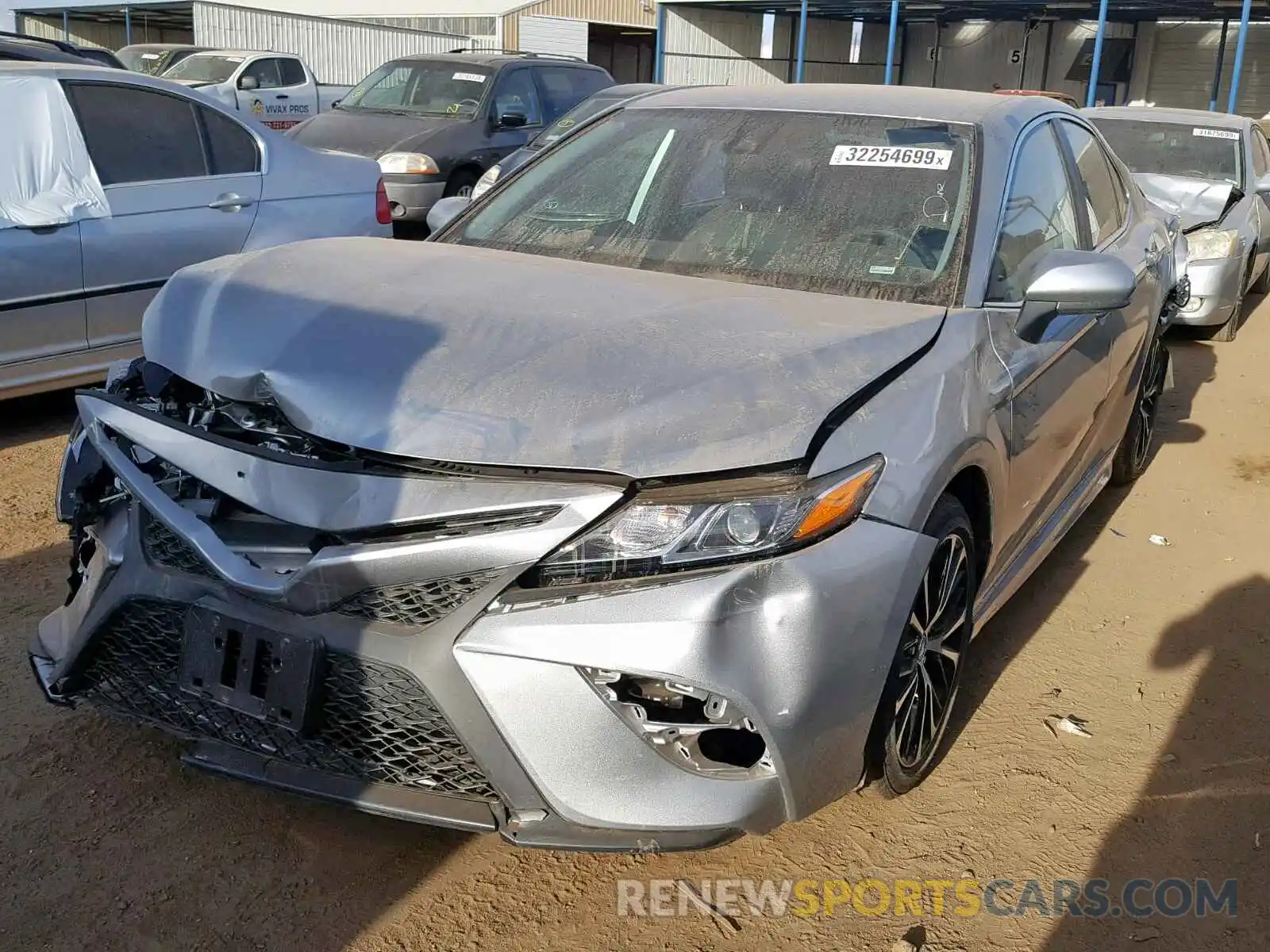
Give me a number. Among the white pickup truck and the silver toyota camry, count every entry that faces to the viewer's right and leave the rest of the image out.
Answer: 0

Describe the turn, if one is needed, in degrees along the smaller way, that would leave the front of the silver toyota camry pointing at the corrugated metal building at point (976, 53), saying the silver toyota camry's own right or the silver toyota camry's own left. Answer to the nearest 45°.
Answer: approximately 135° to the silver toyota camry's own right

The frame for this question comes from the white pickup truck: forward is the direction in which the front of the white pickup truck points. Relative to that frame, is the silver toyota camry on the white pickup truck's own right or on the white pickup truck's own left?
on the white pickup truck's own left

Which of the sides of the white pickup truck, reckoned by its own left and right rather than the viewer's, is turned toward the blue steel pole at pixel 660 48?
back

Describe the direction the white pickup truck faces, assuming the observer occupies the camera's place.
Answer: facing the viewer and to the left of the viewer

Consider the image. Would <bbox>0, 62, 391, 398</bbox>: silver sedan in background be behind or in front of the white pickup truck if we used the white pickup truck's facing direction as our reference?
in front

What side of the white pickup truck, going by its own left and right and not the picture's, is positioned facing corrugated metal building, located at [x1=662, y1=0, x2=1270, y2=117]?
back

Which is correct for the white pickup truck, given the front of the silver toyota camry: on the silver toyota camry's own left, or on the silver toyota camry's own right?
on the silver toyota camry's own right

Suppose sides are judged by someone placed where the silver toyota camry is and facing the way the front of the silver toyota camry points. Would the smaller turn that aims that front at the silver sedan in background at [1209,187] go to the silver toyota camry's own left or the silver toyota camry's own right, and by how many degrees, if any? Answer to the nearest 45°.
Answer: approximately 180°

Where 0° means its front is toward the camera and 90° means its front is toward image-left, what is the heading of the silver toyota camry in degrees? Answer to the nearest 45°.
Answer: approximately 45°

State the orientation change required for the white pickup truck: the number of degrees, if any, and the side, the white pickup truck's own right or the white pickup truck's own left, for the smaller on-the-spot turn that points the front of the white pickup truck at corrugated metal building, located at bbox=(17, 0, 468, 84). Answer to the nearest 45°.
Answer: approximately 135° to the white pickup truck's own right
